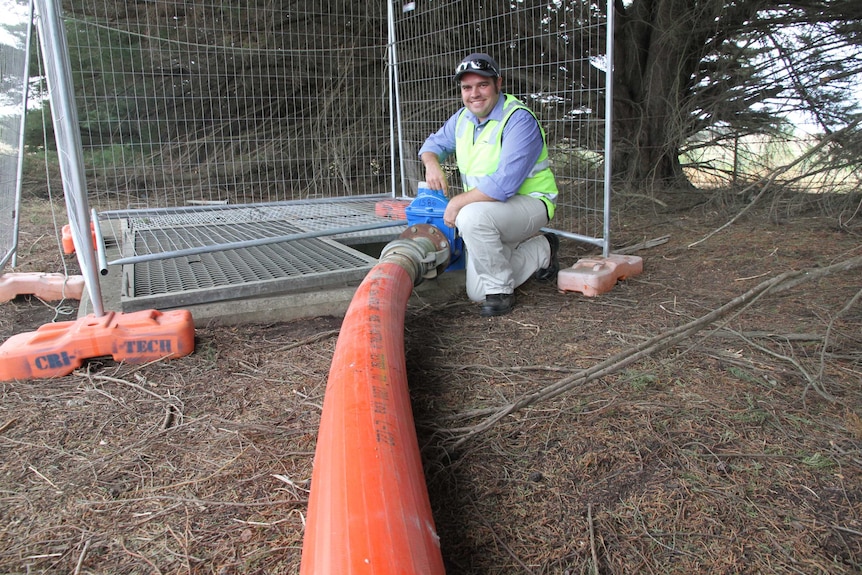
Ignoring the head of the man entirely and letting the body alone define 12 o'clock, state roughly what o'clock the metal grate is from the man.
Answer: The metal grate is roughly at 2 o'clock from the man.

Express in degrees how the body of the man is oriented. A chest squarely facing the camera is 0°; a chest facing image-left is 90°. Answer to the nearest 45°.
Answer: approximately 45°

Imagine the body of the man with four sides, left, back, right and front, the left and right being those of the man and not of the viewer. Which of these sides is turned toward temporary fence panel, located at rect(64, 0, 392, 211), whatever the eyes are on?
right

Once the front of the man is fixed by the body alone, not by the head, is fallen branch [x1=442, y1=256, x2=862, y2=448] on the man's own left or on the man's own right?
on the man's own left

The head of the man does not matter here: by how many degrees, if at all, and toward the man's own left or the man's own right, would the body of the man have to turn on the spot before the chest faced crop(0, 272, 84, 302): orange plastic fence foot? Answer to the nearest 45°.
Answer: approximately 45° to the man's own right

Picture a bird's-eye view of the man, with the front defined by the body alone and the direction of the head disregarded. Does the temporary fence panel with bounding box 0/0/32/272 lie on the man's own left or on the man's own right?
on the man's own right
